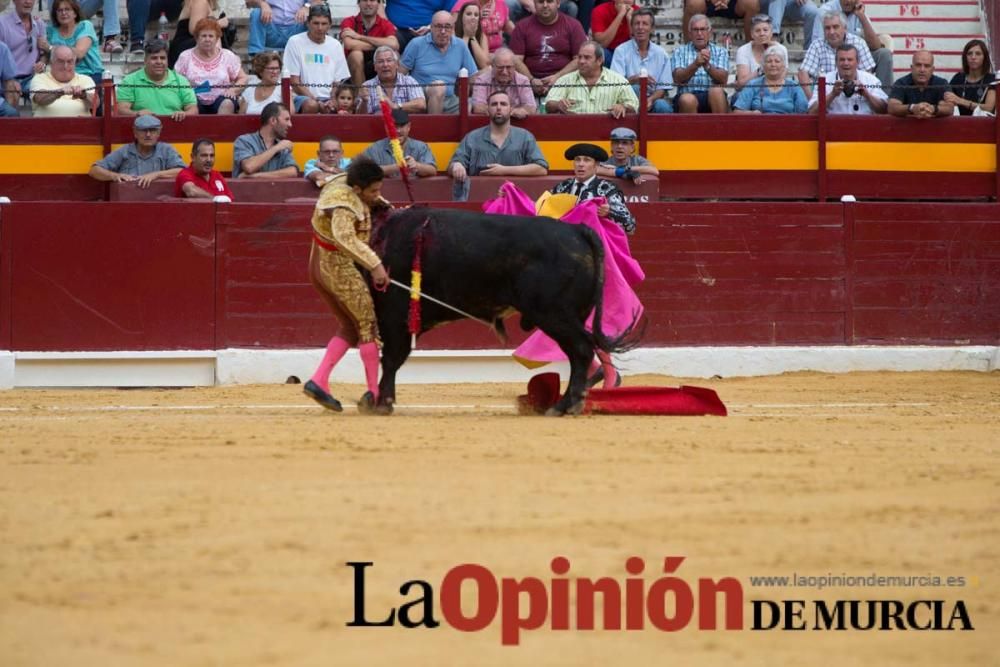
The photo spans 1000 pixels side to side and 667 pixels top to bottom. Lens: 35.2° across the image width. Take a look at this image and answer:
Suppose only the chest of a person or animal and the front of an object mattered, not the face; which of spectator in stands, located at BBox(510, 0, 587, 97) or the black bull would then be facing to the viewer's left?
the black bull

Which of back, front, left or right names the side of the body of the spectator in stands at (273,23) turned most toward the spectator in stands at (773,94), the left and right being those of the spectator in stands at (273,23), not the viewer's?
left

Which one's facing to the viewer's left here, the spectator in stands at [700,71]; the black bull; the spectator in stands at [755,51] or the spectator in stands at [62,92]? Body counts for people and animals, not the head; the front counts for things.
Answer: the black bull

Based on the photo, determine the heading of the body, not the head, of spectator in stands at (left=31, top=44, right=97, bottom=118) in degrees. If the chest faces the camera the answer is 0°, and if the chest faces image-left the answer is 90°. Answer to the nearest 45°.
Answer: approximately 0°

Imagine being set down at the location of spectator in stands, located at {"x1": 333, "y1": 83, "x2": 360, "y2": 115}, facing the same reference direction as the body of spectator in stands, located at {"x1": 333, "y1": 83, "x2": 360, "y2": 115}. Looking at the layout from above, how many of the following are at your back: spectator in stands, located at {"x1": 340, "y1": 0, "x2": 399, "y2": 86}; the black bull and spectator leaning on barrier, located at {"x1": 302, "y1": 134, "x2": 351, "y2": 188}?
1

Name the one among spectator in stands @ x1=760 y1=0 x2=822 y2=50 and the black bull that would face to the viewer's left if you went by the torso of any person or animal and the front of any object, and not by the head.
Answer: the black bull

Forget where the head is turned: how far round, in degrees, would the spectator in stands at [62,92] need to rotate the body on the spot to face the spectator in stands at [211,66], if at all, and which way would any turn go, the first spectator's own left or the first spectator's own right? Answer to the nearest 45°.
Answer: approximately 90° to the first spectator's own left

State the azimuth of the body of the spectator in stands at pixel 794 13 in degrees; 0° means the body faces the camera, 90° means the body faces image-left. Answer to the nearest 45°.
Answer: approximately 0°

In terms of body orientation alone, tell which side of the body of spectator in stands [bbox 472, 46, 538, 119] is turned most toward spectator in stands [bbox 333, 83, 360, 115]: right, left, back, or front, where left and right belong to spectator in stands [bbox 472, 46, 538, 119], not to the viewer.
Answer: right

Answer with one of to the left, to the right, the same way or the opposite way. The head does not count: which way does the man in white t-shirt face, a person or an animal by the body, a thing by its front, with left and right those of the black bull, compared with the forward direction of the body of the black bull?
to the left
